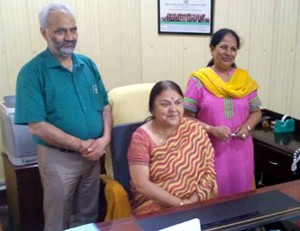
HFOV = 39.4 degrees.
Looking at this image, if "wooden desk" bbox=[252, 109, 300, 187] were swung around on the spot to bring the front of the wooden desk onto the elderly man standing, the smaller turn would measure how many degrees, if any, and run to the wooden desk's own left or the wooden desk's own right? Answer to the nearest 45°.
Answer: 0° — it already faces them

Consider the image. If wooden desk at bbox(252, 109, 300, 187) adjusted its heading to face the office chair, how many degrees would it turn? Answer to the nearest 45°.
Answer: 0° — it already faces it

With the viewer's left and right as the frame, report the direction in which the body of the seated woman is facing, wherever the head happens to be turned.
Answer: facing the viewer and to the right of the viewer

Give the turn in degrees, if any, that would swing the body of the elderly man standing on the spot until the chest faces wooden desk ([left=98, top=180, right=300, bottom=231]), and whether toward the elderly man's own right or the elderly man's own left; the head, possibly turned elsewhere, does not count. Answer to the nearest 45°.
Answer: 0° — they already face it

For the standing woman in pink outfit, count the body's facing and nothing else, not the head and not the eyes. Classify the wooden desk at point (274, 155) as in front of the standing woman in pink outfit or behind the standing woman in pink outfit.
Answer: behind

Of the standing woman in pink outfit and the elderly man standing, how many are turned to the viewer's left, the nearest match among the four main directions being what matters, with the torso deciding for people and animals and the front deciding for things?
0

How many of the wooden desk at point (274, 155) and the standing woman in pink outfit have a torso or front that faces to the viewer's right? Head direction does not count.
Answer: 0

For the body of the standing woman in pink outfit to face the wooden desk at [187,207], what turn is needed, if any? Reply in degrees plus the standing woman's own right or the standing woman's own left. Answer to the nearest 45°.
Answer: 0° — they already face it

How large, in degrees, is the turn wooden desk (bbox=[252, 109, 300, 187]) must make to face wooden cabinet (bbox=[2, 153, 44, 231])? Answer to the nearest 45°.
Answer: approximately 45° to its right

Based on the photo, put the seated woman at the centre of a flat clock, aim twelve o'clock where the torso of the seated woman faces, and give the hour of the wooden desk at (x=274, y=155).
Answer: The wooden desk is roughly at 9 o'clock from the seated woman.
